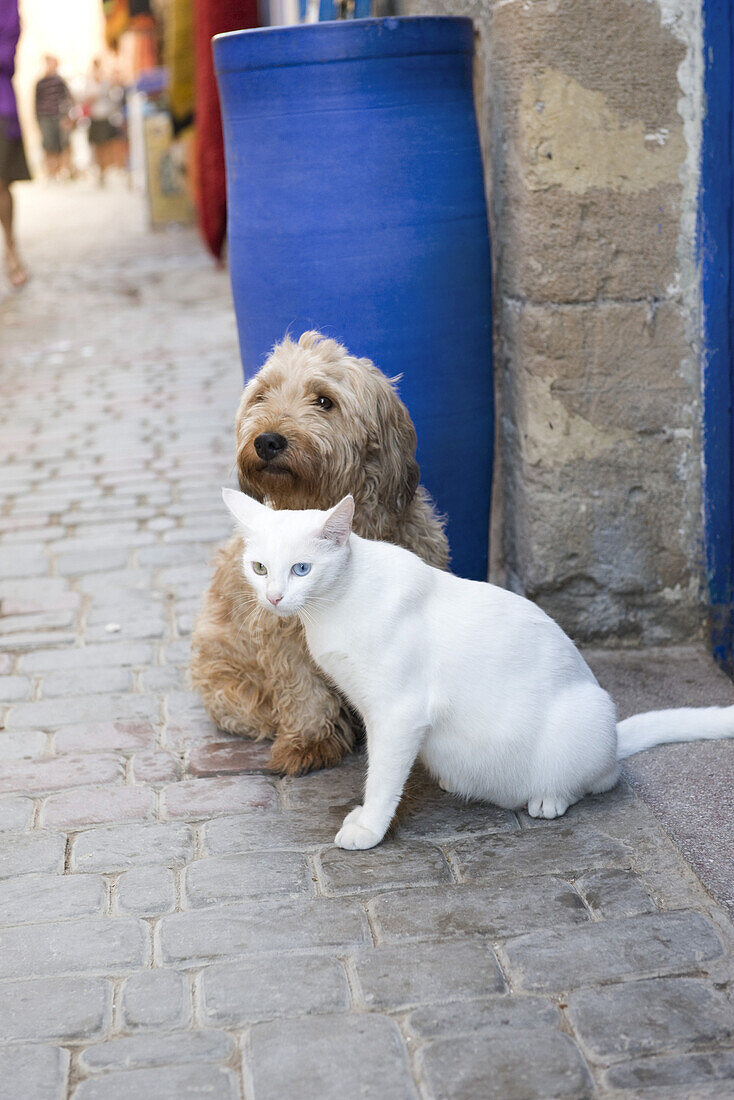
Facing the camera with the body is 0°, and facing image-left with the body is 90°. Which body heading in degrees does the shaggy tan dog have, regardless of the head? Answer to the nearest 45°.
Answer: approximately 45°

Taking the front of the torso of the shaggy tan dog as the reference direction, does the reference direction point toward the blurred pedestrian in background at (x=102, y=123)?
no

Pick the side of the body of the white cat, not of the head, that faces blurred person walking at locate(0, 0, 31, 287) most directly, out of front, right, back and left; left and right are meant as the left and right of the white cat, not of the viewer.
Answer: right

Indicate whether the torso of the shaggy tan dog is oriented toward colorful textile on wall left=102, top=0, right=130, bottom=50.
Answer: no

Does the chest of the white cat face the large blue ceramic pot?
no

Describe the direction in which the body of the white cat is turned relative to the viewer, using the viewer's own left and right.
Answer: facing the viewer and to the left of the viewer

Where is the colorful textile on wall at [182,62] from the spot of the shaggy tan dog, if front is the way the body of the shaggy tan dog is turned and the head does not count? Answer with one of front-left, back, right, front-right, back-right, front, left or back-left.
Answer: back-right

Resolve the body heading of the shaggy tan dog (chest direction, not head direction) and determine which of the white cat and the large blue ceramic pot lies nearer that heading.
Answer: the white cat

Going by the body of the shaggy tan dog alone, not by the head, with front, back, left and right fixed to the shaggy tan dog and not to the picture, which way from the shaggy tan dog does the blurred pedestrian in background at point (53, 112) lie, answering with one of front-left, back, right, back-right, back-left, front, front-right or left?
back-right

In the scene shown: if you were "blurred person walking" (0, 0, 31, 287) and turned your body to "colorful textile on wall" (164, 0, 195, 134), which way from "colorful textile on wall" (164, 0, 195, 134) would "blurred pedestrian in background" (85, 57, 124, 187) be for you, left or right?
left
